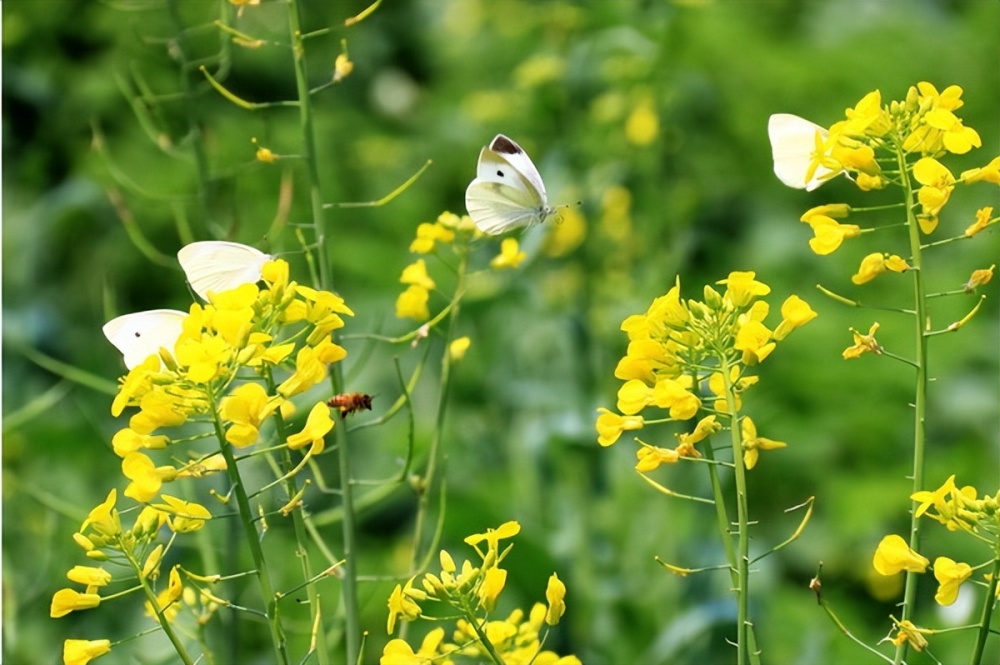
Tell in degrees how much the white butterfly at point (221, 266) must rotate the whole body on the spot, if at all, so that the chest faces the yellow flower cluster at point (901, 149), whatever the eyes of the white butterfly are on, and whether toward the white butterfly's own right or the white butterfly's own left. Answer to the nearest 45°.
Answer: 0° — it already faces it

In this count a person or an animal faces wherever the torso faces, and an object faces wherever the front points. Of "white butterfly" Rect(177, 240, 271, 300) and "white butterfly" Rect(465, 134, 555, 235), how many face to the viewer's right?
2

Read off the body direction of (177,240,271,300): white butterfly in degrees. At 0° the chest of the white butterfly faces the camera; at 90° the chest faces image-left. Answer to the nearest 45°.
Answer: approximately 270°

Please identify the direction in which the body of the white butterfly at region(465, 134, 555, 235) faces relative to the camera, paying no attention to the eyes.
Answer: to the viewer's right

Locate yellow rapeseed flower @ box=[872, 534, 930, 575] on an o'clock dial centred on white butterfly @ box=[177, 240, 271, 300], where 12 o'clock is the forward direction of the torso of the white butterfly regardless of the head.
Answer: The yellow rapeseed flower is roughly at 1 o'clock from the white butterfly.

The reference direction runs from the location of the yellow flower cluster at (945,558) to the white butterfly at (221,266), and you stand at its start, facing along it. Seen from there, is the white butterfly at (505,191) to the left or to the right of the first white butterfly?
right
